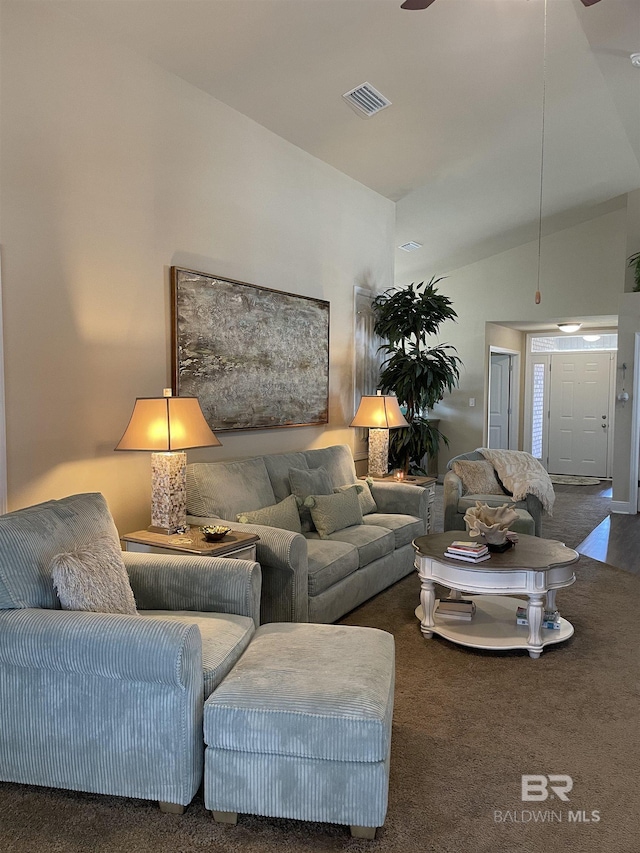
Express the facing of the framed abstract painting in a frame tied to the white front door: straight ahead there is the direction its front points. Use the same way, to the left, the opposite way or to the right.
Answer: to the left

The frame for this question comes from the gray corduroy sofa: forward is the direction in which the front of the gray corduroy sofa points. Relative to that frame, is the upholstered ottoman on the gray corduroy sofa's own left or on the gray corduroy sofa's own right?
on the gray corduroy sofa's own right

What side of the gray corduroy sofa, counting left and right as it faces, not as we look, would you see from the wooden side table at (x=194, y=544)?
right

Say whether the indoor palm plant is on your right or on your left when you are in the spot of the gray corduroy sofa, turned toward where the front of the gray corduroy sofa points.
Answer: on your left

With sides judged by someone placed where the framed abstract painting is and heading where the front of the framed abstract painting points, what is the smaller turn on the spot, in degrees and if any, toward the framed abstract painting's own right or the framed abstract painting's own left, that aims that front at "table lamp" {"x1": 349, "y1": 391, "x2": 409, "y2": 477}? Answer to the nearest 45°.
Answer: approximately 90° to the framed abstract painting's own left

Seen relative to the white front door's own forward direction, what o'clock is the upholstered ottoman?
The upholstered ottoman is roughly at 12 o'clock from the white front door.

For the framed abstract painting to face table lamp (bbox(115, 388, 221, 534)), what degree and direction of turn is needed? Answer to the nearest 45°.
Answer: approximately 45° to its right

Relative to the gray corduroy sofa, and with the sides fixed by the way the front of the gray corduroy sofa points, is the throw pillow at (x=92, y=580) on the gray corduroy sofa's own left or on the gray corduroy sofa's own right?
on the gray corduroy sofa's own right

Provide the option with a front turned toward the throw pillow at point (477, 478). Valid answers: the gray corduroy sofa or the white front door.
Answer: the white front door
